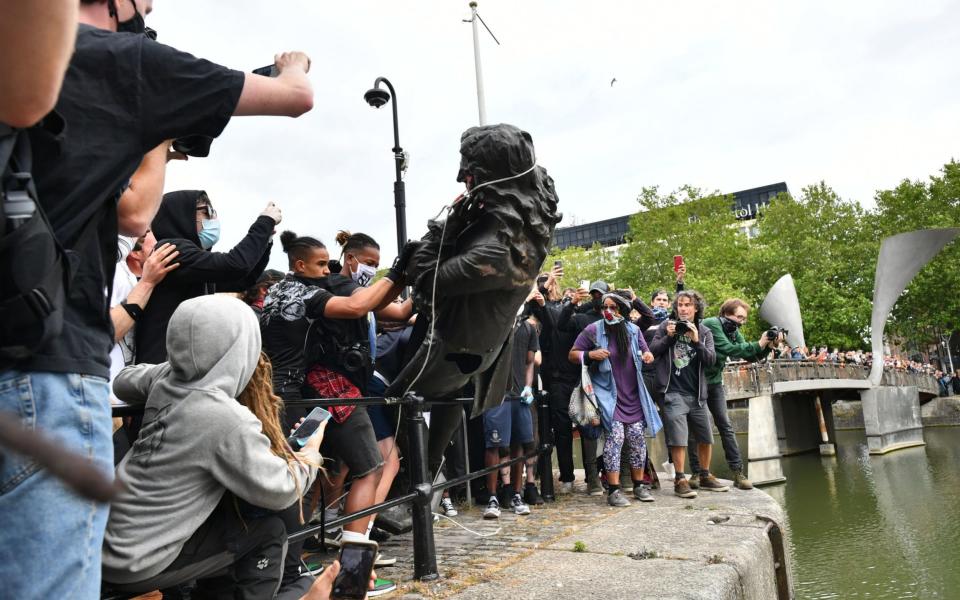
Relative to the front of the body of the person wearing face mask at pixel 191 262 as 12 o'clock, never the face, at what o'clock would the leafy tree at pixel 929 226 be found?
The leafy tree is roughly at 11 o'clock from the person wearing face mask.

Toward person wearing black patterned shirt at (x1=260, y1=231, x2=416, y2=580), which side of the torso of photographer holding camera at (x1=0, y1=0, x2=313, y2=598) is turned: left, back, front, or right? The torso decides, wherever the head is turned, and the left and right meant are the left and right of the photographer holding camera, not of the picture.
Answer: front

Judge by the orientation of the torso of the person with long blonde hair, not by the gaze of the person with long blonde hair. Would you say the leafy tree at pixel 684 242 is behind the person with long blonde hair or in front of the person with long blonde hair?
in front

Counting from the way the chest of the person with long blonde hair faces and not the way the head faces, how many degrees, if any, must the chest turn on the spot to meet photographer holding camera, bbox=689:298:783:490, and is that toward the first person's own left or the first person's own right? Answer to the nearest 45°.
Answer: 0° — they already face them

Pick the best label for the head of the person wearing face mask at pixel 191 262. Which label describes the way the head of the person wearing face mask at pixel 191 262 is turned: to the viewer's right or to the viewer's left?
to the viewer's right

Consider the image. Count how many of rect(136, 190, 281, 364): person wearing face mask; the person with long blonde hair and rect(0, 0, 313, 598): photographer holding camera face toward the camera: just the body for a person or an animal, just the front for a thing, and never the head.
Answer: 0

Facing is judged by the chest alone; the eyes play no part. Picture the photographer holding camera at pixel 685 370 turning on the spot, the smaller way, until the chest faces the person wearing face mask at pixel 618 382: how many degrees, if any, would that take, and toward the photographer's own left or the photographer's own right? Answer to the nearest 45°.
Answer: approximately 45° to the photographer's own right

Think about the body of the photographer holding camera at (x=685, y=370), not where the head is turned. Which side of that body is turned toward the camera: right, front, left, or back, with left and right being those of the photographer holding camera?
front

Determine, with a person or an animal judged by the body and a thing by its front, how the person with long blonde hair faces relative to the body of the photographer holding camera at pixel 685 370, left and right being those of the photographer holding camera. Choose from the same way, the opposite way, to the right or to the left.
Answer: the opposite way

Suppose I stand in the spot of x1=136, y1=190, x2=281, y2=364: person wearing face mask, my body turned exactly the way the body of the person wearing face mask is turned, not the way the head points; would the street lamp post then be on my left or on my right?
on my left

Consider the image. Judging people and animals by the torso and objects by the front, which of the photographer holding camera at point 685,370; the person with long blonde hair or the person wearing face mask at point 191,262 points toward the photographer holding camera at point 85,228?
the photographer holding camera at point 685,370

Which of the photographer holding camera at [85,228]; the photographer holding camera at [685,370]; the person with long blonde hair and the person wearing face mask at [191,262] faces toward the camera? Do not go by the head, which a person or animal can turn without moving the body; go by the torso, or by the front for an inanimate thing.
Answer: the photographer holding camera at [685,370]

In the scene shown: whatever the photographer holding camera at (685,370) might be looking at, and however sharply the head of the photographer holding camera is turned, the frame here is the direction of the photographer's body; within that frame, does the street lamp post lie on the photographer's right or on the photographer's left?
on the photographer's right

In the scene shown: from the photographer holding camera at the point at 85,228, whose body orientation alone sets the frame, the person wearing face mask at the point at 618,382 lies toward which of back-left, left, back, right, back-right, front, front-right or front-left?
front

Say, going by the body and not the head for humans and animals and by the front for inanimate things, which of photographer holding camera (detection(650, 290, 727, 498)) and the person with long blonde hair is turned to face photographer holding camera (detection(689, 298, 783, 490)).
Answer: the person with long blonde hair

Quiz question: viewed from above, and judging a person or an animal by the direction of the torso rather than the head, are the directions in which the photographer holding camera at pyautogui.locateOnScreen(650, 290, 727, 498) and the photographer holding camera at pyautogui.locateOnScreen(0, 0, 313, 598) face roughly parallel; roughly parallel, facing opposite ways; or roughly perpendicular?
roughly parallel, facing opposite ways

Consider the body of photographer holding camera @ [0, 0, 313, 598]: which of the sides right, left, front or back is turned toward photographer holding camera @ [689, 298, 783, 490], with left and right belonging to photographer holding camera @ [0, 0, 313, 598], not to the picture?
front

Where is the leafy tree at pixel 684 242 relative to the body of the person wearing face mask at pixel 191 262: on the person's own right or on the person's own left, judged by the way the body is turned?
on the person's own left
